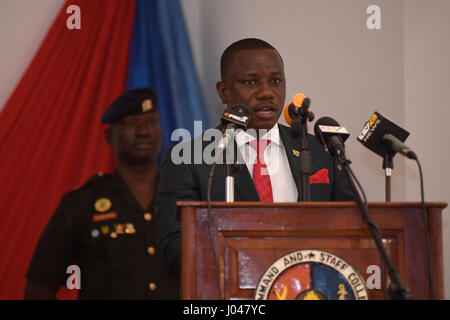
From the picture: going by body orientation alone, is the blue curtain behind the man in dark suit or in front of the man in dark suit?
behind

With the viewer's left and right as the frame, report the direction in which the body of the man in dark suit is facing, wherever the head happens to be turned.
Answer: facing the viewer

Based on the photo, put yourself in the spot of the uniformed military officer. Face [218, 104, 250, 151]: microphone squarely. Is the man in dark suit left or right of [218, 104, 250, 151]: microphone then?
left

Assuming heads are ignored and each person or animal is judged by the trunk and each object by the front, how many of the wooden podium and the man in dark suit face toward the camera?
2

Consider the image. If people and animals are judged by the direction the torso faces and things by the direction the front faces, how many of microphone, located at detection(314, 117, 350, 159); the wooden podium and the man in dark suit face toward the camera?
2

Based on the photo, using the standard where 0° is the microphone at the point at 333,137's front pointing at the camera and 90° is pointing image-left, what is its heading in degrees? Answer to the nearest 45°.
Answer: approximately 135°

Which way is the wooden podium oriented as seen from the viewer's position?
toward the camera
